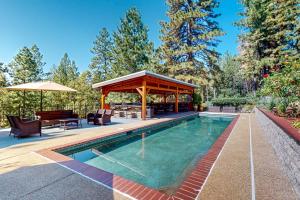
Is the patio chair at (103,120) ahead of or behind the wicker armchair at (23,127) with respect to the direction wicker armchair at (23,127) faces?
ahead

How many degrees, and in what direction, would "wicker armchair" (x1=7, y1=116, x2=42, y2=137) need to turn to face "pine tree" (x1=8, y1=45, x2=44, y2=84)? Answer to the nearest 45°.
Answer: approximately 45° to its left

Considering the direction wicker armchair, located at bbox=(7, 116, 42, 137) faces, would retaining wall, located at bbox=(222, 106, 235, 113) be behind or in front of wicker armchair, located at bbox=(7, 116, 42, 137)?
in front

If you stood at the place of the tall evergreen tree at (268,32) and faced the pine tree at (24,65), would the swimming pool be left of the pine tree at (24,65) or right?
left

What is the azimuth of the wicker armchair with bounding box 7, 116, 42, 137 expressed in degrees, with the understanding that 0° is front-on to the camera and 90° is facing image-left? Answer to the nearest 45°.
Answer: approximately 225°

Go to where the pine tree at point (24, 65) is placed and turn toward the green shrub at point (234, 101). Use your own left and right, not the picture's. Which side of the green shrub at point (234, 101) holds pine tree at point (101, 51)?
left
